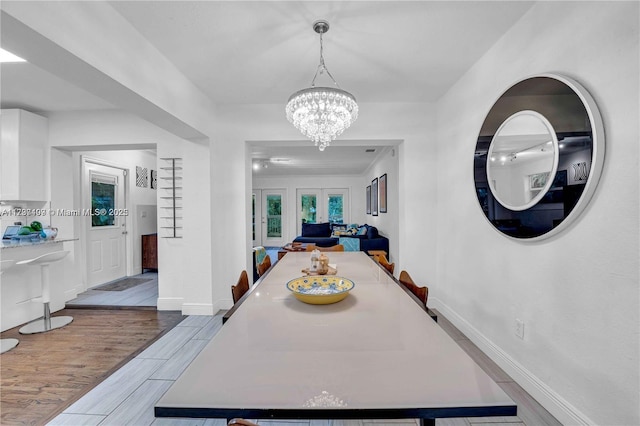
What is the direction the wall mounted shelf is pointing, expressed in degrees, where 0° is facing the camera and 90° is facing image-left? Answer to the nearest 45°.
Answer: approximately 0°

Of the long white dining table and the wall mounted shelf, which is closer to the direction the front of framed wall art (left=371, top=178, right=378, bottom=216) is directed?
the wall mounted shelf

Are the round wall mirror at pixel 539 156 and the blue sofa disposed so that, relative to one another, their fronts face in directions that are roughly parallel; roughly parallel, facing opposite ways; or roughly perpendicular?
roughly perpendicular

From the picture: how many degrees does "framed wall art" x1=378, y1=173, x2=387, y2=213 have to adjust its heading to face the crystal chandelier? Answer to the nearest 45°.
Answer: approximately 90° to its left

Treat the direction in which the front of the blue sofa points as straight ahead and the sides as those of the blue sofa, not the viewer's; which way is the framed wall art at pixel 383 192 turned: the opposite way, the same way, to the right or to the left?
to the right

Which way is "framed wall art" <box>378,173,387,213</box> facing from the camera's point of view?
to the viewer's left

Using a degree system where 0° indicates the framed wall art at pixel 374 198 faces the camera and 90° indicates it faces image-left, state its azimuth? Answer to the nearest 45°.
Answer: approximately 90°

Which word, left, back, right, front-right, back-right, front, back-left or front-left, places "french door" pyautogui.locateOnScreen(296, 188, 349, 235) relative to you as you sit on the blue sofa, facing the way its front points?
back

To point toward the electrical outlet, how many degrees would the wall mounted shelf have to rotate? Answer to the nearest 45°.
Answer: approximately 45° to its left

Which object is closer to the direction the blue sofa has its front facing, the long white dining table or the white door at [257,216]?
the long white dining table
